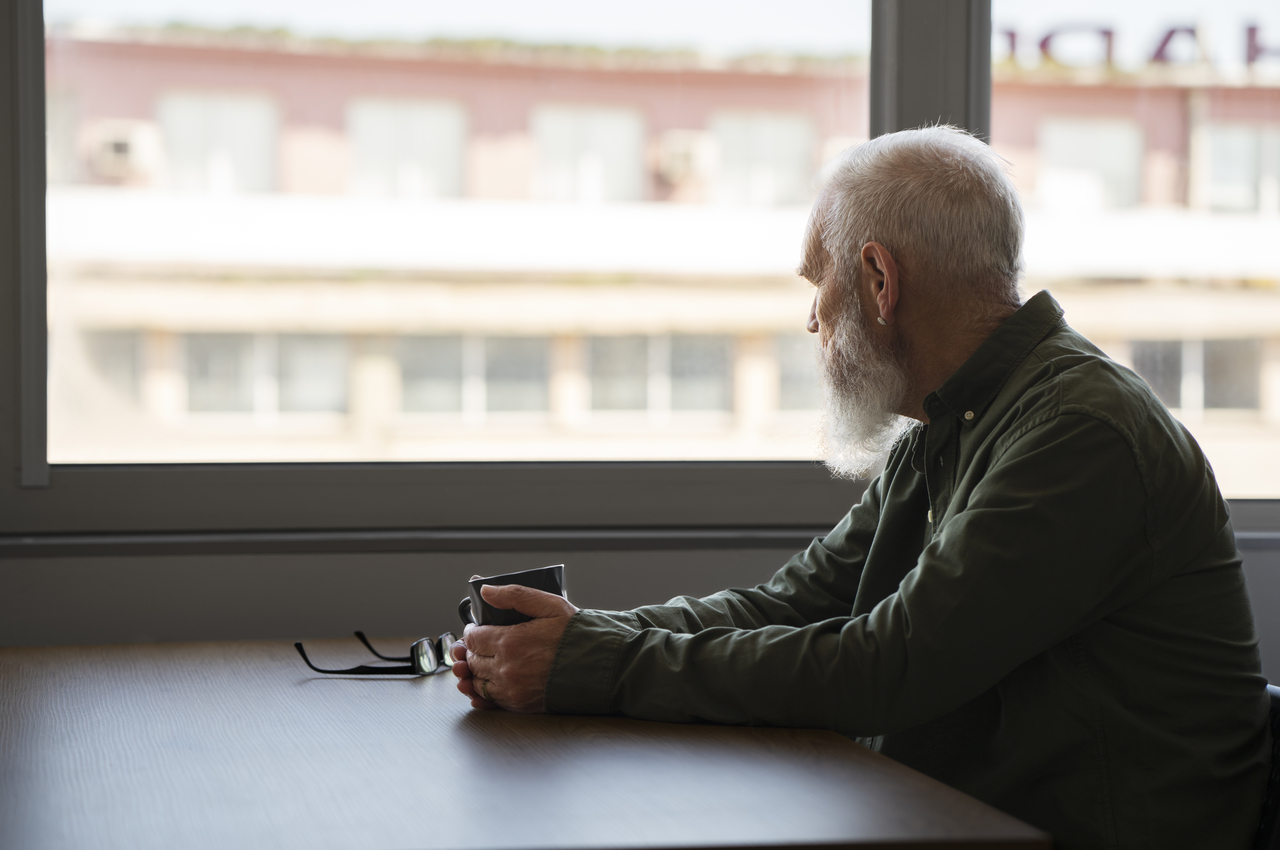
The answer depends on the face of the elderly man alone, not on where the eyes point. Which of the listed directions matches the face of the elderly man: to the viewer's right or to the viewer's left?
to the viewer's left

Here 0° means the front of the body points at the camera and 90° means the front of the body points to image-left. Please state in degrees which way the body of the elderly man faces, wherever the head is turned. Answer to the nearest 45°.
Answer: approximately 90°
